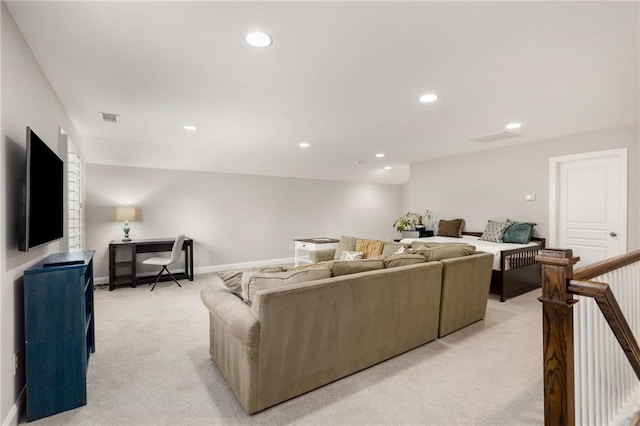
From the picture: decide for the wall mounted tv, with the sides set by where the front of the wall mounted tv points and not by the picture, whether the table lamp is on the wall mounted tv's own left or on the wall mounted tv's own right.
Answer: on the wall mounted tv's own left

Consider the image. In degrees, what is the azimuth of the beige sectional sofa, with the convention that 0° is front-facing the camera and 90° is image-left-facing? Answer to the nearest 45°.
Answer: approximately 135°

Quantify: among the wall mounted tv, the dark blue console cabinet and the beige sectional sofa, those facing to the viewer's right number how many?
2

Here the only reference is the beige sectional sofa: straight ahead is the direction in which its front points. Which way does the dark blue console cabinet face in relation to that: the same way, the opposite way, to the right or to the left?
to the right

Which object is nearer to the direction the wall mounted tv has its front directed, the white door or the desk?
the white door

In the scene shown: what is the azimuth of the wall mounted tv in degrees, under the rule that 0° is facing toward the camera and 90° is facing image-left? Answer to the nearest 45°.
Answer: approximately 270°

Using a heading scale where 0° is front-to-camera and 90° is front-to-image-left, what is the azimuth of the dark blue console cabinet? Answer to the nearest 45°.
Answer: approximately 270°

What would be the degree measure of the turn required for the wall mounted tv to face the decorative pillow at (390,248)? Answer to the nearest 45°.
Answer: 0° — it already faces it

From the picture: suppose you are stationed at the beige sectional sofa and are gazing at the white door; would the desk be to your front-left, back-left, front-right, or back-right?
back-left

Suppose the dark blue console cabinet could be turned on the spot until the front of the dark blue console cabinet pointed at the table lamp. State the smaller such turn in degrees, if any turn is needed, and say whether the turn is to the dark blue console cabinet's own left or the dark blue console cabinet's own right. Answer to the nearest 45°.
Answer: approximately 90° to the dark blue console cabinet's own left
